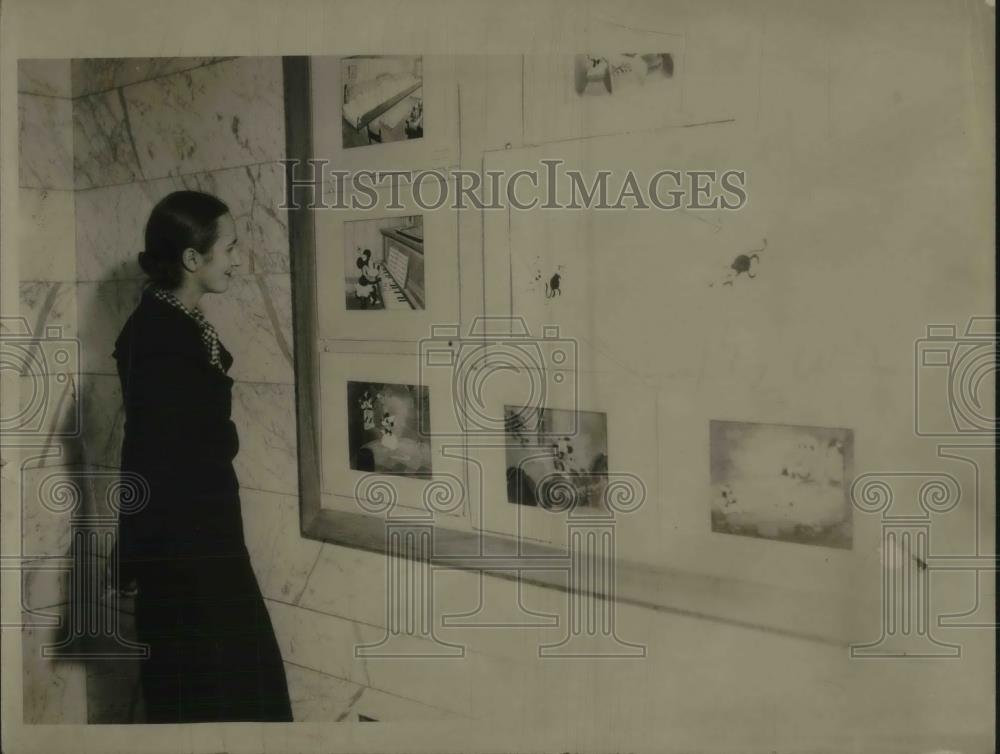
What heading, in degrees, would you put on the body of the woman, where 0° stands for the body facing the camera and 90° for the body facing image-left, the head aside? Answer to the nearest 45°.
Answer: approximately 270°

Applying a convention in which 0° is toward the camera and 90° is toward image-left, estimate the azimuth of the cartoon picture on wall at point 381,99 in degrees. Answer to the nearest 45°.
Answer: approximately 45°

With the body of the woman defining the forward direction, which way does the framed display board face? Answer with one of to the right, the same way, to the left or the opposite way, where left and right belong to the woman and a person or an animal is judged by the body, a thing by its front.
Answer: the opposite way

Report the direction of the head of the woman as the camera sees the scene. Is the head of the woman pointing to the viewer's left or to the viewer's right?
to the viewer's right

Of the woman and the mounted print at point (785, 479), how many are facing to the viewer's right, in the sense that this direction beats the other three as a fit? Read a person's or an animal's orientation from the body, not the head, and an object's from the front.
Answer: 1
